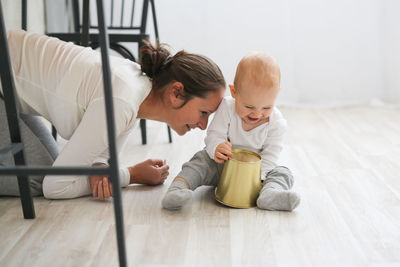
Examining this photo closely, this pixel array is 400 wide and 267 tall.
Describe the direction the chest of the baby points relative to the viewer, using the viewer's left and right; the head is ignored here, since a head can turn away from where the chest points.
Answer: facing the viewer
